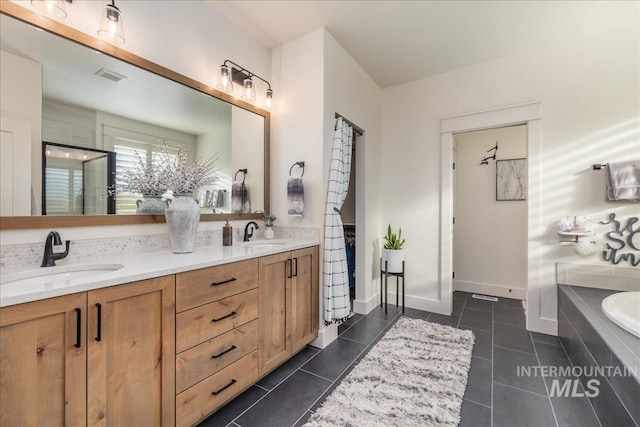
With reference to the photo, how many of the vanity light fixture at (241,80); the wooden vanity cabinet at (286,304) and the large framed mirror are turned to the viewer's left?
0

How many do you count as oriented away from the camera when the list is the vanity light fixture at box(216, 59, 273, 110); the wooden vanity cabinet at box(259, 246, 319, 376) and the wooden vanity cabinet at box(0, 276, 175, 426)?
0

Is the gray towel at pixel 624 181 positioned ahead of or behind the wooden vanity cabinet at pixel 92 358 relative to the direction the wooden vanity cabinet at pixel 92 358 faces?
ahead

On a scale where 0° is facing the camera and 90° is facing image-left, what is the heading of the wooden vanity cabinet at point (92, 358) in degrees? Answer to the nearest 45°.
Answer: approximately 315°

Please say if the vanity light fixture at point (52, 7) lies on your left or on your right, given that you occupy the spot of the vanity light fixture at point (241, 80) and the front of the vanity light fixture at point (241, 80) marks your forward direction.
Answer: on your right

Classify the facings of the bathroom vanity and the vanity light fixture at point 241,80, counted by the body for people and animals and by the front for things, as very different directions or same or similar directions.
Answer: same or similar directions

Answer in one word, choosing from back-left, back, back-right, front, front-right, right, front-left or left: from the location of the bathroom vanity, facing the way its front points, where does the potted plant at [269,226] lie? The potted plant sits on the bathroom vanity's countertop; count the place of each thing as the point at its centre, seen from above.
left

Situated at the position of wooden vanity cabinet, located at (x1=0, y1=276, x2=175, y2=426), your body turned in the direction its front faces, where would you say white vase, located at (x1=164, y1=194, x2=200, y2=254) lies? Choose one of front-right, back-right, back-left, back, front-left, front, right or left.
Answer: left

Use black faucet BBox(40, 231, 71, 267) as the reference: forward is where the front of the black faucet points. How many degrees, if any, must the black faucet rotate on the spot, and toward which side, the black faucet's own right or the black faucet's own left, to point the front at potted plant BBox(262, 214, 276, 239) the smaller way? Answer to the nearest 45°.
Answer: approximately 45° to the black faucet's own left

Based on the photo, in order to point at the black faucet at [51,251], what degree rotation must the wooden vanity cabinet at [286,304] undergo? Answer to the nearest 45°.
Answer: approximately 90° to its right

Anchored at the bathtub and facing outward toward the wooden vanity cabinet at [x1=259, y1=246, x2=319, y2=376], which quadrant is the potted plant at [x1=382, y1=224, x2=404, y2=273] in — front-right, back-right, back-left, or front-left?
front-right

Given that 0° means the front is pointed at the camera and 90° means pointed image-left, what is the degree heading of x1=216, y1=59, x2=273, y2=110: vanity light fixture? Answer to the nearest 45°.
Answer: approximately 315°

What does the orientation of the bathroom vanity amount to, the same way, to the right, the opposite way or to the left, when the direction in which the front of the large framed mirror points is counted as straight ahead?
the same way

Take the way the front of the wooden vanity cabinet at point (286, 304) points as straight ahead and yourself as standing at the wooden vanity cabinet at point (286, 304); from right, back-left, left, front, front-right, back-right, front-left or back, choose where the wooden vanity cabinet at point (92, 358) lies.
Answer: right
